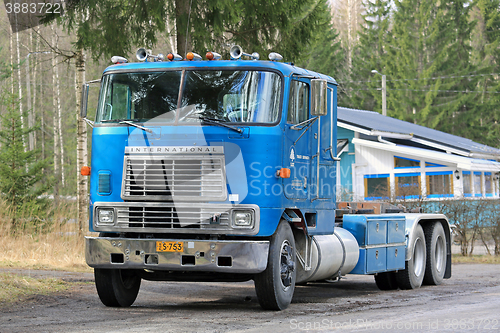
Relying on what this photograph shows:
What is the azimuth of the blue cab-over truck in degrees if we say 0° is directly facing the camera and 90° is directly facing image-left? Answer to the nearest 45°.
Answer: approximately 45°

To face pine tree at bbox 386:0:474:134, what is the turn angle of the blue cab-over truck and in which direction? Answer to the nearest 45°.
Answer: approximately 135° to its right

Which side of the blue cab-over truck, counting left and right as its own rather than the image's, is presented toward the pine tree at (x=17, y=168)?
right

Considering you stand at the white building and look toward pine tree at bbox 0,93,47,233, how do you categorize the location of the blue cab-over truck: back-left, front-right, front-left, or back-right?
front-left

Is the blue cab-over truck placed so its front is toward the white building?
no
